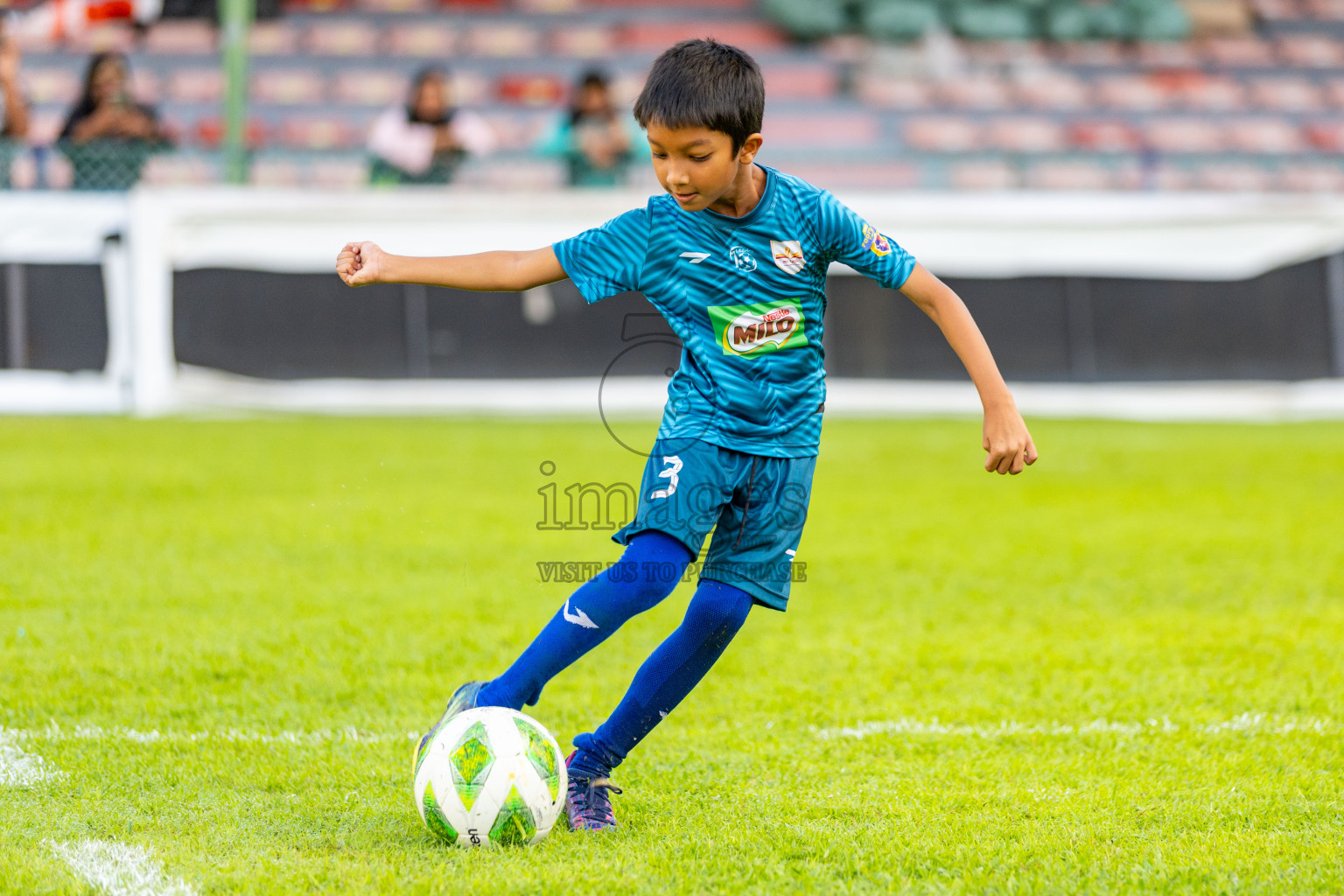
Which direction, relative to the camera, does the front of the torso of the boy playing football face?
toward the camera

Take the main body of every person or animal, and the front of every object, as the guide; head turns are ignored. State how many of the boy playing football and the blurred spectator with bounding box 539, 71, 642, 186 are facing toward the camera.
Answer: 2

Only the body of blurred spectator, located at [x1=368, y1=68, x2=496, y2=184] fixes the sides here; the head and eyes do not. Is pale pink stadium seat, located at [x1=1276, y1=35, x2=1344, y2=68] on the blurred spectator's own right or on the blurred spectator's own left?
on the blurred spectator's own left

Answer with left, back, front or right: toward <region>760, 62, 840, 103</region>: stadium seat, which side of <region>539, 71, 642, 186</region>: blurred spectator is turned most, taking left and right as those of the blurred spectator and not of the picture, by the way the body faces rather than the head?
back

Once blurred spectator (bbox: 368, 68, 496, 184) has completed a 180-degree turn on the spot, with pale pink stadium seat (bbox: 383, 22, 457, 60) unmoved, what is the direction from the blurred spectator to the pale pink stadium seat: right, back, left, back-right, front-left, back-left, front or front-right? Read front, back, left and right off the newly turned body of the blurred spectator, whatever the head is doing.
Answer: front

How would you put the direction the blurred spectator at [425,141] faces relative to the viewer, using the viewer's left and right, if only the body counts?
facing the viewer

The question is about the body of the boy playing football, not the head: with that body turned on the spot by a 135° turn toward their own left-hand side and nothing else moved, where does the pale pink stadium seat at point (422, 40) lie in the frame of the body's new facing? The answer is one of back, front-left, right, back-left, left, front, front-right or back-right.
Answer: front-left

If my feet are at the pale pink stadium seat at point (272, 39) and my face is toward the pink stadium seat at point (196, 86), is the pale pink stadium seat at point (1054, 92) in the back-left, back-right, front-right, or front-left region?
back-left
